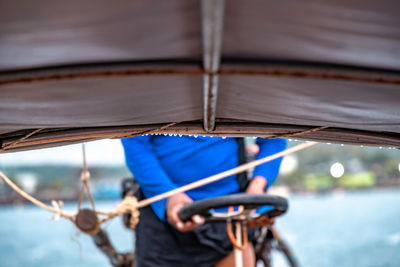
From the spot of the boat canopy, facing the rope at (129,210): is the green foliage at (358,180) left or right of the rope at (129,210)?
right

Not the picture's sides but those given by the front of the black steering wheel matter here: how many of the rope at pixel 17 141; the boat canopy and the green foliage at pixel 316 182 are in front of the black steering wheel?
1

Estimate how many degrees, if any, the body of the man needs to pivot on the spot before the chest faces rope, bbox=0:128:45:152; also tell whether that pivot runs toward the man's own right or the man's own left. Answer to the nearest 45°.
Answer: approximately 90° to the man's own right

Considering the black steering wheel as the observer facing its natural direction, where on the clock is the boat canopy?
The boat canopy is roughly at 6 o'clock from the black steering wheel.

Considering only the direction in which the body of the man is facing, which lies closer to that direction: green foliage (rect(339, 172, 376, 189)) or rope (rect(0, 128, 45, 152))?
the rope

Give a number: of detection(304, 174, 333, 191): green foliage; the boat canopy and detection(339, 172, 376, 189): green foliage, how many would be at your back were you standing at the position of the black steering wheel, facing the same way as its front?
1

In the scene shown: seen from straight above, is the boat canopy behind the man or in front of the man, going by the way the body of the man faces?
in front

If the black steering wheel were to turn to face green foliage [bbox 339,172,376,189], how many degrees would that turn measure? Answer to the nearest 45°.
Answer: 0° — it already faces it

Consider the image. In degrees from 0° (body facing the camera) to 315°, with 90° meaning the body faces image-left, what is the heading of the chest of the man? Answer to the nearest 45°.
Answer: approximately 315°

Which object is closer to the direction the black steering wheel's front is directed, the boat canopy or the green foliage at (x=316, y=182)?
the green foliage

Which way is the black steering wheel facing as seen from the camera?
away from the camera
